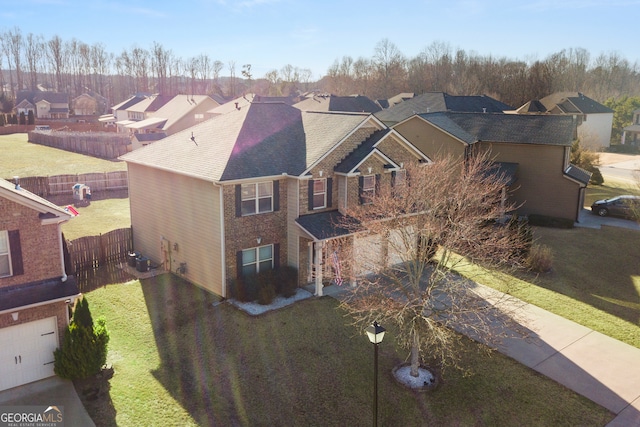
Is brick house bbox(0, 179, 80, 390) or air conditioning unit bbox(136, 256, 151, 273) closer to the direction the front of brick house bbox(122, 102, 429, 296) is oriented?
the brick house

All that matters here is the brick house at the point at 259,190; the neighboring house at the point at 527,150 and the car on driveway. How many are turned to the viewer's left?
1

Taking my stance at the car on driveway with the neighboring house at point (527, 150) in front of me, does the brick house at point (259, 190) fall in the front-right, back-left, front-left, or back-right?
front-left

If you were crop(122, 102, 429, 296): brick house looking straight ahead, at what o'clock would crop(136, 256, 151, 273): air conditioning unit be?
The air conditioning unit is roughly at 5 o'clock from the brick house.

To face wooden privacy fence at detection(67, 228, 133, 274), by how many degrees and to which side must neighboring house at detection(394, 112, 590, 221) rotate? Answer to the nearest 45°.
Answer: approximately 135° to its right

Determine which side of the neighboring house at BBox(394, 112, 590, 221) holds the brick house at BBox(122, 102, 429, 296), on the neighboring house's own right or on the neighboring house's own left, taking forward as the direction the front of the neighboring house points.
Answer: on the neighboring house's own right

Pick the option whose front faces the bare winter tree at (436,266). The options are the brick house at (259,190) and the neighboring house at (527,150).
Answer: the brick house

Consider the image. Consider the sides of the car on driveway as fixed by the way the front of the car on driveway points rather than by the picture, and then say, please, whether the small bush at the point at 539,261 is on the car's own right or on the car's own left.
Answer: on the car's own left

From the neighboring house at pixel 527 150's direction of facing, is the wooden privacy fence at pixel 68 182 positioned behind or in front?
behind

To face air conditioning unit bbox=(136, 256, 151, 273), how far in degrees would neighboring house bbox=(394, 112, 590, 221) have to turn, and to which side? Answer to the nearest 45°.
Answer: approximately 135° to its right

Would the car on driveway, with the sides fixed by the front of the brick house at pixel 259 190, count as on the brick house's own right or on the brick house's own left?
on the brick house's own left

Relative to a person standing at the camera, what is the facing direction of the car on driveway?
facing to the left of the viewer

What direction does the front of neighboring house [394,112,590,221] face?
to the viewer's right

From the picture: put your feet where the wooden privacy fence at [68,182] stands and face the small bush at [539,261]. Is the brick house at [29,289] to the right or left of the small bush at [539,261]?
right

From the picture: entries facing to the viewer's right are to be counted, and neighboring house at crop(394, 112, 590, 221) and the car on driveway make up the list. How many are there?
1

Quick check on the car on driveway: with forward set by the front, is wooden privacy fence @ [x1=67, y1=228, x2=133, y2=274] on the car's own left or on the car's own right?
on the car's own left

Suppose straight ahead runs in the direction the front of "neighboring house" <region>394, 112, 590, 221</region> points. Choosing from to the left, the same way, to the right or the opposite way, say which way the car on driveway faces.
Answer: the opposite way

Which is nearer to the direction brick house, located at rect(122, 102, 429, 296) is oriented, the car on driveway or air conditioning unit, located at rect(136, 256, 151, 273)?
the car on driveway
